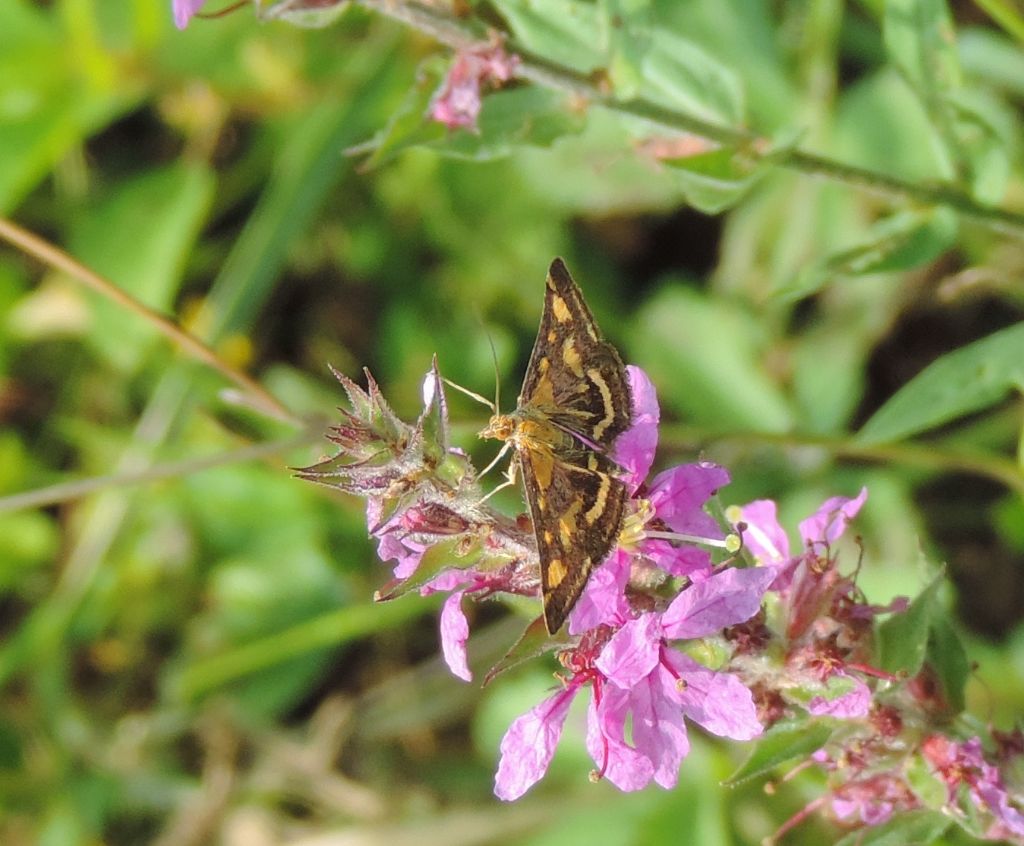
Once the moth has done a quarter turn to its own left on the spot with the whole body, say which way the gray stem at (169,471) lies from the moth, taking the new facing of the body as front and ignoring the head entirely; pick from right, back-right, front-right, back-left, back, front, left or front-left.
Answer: back-right

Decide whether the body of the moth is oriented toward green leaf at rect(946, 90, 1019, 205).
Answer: no

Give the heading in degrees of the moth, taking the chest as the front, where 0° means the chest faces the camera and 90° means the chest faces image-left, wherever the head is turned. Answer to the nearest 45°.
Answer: approximately 90°

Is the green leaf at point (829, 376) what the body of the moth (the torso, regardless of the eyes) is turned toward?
no

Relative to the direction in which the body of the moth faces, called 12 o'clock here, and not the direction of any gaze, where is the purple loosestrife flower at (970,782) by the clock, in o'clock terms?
The purple loosestrife flower is roughly at 7 o'clock from the moth.

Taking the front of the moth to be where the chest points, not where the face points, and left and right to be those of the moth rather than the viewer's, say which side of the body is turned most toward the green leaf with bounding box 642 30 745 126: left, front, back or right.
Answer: right

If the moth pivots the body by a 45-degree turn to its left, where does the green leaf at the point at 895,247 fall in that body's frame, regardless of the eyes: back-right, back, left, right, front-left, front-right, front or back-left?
back

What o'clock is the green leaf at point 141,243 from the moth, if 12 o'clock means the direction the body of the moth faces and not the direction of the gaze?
The green leaf is roughly at 2 o'clock from the moth.

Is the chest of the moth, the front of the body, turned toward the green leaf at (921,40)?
no

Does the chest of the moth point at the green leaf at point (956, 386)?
no
